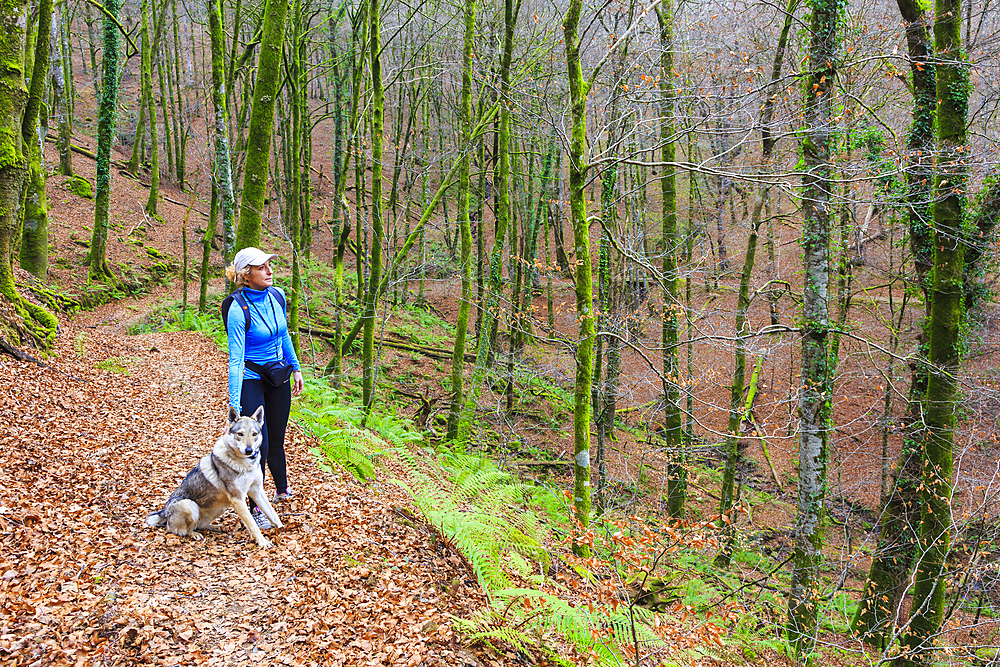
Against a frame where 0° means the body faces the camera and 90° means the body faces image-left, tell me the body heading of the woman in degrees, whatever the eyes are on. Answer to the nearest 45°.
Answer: approximately 315°

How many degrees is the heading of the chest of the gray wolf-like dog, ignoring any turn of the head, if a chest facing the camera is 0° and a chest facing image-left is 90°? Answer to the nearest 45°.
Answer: approximately 315°

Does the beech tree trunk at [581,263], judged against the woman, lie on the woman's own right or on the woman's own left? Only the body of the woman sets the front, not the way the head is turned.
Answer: on the woman's own left

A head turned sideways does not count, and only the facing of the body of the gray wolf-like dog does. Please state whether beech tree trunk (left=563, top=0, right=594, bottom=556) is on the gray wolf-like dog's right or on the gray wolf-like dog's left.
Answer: on the gray wolf-like dog's left
